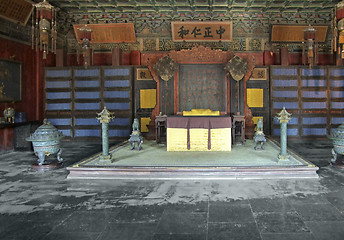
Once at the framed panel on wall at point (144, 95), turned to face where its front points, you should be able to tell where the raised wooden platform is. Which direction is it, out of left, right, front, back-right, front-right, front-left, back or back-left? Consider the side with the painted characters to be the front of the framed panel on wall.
front

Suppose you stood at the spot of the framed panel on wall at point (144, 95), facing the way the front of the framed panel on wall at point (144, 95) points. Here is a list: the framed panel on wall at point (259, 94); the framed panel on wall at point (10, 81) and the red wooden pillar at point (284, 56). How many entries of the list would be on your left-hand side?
2

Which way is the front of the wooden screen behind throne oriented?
toward the camera

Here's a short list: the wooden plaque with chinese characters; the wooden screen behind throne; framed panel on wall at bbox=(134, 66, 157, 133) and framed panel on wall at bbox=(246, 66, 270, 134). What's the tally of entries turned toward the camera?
4

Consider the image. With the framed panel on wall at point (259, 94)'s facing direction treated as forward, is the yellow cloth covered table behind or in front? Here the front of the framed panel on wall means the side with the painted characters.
in front

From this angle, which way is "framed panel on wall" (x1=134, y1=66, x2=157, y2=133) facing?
toward the camera

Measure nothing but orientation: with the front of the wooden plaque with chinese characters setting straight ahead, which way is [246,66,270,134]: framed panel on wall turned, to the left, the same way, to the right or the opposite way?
the same way

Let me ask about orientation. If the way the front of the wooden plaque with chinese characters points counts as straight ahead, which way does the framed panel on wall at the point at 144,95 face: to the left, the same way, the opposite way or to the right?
the same way

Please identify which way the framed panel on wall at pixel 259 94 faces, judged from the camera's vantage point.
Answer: facing the viewer

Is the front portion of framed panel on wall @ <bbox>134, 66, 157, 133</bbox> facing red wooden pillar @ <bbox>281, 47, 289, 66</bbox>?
no

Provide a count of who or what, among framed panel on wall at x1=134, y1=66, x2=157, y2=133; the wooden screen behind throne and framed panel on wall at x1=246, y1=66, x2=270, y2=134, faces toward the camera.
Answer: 3

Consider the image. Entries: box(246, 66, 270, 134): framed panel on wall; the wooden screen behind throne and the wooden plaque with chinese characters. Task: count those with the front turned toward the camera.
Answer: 3

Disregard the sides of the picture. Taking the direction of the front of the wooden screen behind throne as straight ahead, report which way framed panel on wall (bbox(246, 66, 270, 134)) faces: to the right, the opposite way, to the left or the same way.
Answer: the same way

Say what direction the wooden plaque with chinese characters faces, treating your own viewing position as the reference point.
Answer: facing the viewer

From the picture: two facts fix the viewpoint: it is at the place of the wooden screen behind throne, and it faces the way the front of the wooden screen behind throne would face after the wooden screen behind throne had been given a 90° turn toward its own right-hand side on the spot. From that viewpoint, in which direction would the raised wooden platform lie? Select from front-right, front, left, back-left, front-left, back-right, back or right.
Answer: left
